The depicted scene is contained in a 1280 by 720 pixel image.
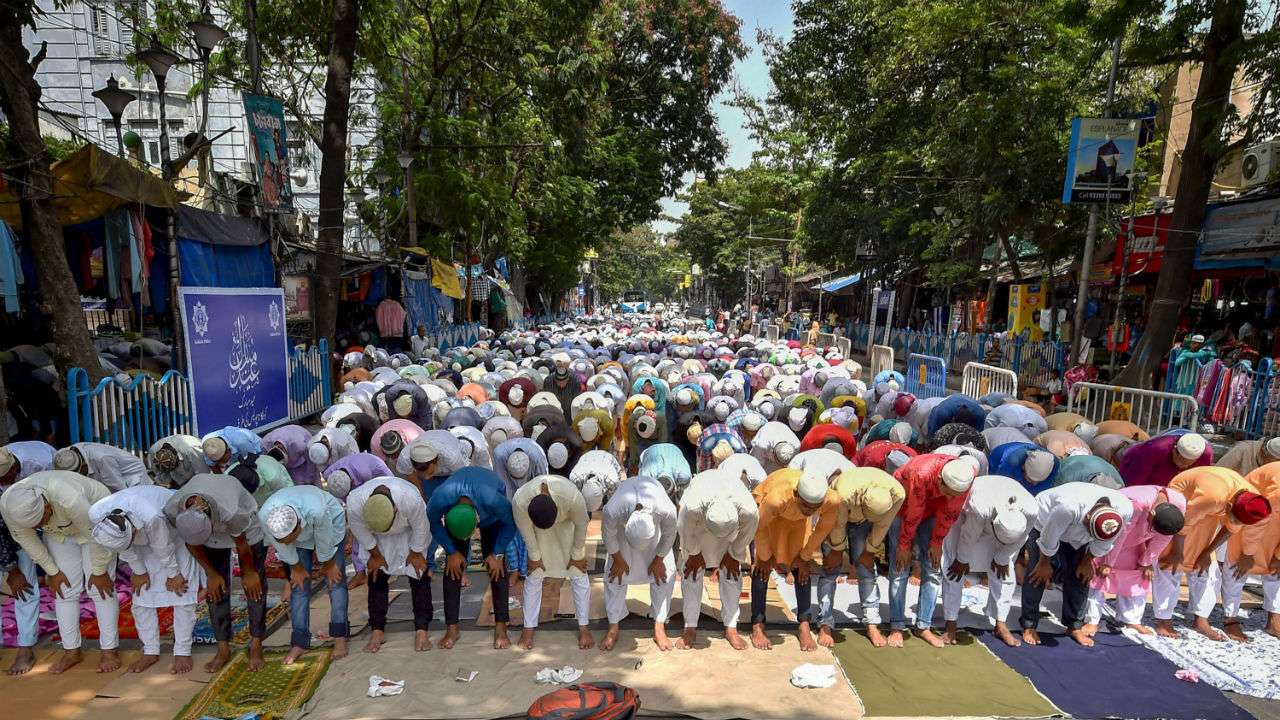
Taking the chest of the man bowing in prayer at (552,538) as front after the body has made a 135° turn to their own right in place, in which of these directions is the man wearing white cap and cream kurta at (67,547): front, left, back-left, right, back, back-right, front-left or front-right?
front-left

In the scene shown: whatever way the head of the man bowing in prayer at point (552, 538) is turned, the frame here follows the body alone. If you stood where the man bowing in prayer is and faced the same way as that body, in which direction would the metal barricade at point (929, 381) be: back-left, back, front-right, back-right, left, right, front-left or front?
back-left

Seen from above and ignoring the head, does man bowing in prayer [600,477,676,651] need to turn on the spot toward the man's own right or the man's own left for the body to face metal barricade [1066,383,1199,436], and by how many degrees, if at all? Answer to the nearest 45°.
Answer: approximately 135° to the man's own left

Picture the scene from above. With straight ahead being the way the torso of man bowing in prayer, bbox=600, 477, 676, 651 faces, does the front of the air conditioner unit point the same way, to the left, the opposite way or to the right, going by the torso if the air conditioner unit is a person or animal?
to the right

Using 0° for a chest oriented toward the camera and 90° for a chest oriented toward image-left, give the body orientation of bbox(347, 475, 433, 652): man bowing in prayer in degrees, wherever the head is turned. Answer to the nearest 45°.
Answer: approximately 0°

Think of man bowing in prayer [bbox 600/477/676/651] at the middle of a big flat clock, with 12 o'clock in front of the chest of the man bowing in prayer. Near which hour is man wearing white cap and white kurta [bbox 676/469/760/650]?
The man wearing white cap and white kurta is roughly at 9 o'clock from the man bowing in prayer.

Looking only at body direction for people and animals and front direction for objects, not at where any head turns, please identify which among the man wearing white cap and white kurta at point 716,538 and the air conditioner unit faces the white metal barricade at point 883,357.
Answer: the air conditioner unit

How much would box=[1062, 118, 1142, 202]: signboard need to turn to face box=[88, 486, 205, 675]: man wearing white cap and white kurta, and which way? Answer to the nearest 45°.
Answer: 0° — it already faces them

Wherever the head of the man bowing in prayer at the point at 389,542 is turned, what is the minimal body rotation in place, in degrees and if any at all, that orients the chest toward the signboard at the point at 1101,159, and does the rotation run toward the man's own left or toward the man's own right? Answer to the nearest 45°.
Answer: approximately 90° to the man's own left

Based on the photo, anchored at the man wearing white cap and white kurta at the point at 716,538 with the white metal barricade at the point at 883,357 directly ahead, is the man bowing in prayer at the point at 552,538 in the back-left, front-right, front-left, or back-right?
back-left
